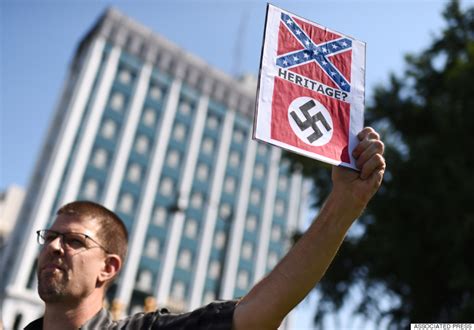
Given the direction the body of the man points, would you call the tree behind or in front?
behind

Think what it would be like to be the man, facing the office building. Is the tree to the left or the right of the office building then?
right

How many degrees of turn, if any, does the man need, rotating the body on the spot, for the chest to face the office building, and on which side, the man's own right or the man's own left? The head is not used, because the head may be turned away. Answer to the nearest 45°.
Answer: approximately 135° to the man's own right

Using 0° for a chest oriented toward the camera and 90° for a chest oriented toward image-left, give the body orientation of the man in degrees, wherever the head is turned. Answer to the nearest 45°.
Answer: approximately 45°
